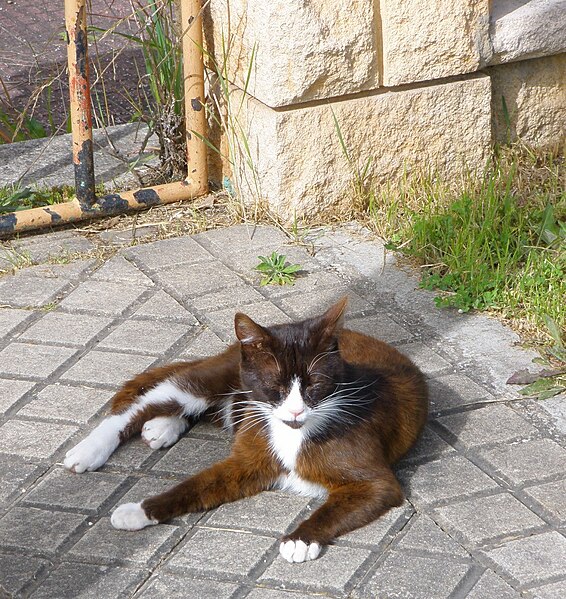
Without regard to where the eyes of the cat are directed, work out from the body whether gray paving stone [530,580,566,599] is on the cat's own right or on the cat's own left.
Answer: on the cat's own left

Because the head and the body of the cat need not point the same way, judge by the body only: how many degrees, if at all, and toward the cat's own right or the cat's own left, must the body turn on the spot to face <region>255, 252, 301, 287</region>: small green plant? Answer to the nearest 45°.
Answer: approximately 180°

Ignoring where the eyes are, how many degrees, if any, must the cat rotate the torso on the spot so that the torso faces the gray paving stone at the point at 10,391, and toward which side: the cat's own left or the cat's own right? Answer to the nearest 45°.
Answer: approximately 135° to the cat's own right

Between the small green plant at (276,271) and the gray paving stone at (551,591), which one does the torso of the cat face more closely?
the gray paving stone

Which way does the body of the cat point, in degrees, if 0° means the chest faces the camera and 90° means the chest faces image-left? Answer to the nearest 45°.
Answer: approximately 0°

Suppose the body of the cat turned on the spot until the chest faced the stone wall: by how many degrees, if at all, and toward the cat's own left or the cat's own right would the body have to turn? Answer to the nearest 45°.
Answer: approximately 180°
